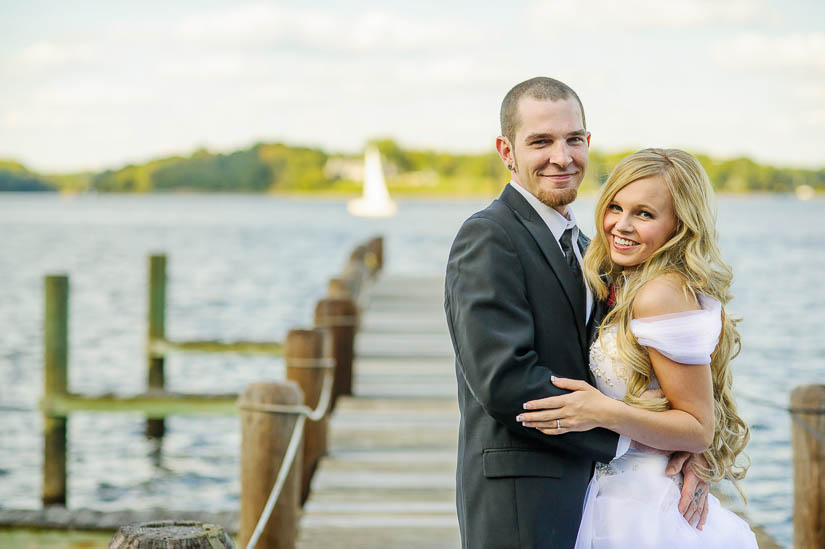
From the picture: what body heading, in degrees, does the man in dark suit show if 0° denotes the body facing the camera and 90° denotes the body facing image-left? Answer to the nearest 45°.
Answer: approximately 315°

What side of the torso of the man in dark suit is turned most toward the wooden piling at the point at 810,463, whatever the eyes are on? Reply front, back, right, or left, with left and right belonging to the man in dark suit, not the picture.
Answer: left

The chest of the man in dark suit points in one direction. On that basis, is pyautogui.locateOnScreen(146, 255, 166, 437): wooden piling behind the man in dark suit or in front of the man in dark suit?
behind

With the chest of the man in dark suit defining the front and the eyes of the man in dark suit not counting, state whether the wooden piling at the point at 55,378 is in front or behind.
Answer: behind

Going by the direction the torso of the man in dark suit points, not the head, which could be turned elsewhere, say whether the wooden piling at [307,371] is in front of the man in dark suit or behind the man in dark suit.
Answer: behind

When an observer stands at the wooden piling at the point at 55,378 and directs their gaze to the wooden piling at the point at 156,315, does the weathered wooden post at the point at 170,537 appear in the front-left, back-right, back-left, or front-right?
back-right
